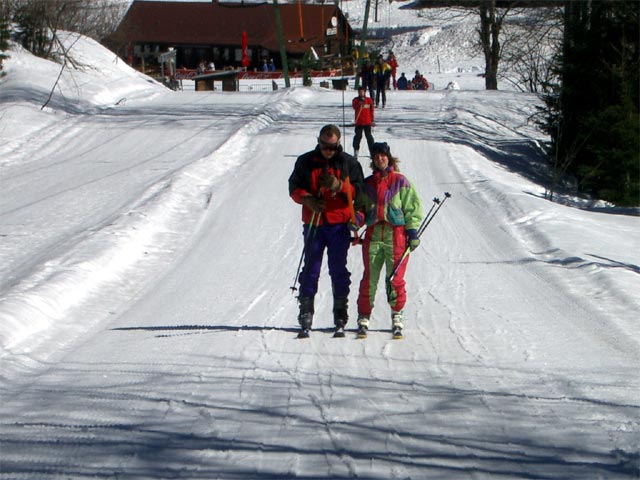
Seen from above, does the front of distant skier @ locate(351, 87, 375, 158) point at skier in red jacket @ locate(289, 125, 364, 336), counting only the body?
yes

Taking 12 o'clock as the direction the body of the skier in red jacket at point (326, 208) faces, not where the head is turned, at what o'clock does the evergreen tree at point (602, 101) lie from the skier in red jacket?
The evergreen tree is roughly at 7 o'clock from the skier in red jacket.

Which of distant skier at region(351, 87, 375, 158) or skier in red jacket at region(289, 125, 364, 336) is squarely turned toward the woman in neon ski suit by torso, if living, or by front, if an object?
the distant skier

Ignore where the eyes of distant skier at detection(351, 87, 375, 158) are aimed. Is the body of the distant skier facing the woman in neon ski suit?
yes

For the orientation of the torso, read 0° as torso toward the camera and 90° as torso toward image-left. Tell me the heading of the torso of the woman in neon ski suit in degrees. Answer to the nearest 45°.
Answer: approximately 0°

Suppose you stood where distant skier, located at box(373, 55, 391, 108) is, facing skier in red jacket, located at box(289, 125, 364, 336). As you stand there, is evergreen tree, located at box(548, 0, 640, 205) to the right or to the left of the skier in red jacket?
left

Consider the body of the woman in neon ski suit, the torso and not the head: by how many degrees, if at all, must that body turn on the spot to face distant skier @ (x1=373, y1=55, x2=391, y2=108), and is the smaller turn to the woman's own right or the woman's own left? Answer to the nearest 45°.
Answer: approximately 180°

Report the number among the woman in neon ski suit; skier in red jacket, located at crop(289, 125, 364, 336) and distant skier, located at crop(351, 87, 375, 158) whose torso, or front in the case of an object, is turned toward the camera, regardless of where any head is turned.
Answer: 3

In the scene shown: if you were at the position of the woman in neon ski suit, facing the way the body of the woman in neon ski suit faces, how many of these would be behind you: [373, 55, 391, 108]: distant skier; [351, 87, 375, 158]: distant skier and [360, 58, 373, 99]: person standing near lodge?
3

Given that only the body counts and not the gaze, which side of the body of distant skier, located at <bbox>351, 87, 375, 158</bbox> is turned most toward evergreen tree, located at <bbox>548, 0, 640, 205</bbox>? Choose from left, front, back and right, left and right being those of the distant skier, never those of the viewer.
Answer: left
